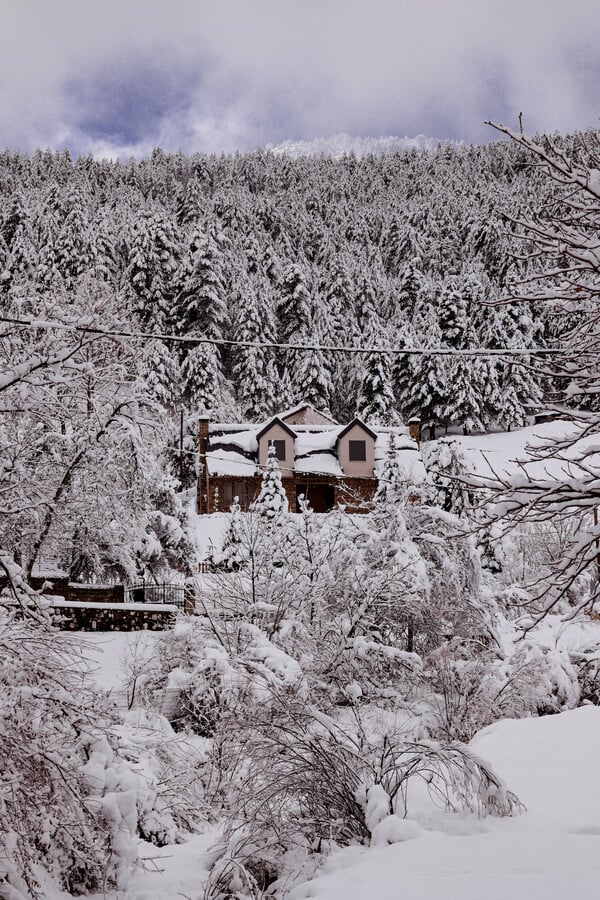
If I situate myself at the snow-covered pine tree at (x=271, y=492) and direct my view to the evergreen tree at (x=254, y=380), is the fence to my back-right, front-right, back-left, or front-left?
back-left

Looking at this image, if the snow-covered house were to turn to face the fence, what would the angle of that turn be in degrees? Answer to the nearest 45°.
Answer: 0° — it already faces it

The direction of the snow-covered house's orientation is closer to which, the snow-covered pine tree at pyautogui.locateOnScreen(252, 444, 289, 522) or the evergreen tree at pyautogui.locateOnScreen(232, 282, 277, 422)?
the snow-covered pine tree

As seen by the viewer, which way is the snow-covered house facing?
toward the camera

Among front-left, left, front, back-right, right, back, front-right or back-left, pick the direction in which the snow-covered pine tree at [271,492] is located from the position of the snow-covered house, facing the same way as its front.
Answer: front

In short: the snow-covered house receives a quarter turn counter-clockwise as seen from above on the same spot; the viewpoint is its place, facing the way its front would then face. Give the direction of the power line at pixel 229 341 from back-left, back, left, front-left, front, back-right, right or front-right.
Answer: right

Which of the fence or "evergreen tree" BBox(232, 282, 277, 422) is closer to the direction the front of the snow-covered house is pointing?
the fence

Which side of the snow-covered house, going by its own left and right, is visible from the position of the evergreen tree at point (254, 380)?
back
